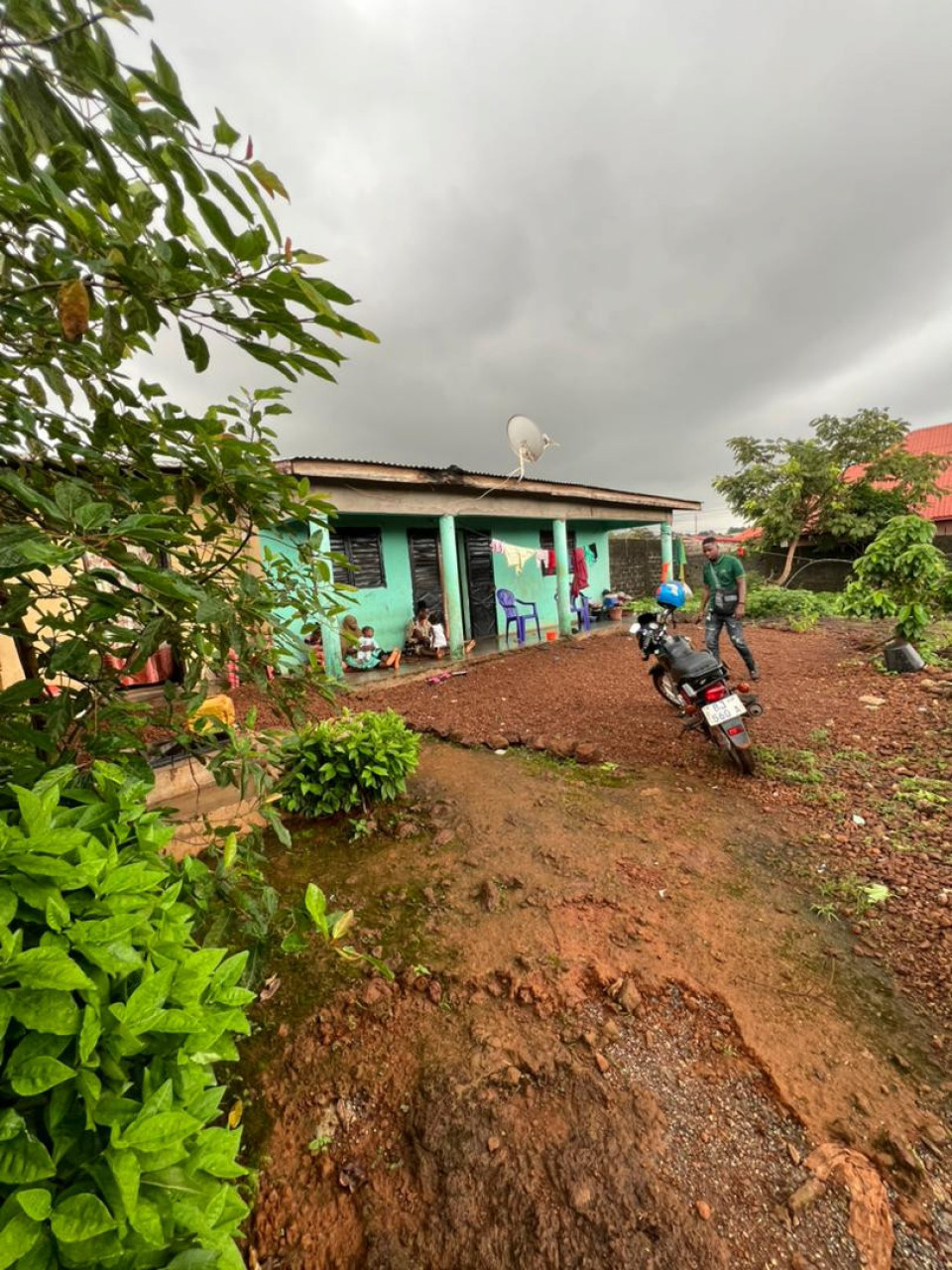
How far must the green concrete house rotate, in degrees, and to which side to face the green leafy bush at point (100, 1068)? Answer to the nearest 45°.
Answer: approximately 45° to its right

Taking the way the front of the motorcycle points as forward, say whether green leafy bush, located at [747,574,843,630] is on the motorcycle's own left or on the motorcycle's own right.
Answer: on the motorcycle's own right

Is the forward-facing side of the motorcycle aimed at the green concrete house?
yes

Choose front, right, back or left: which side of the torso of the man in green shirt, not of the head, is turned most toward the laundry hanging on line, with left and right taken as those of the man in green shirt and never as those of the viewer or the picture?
right

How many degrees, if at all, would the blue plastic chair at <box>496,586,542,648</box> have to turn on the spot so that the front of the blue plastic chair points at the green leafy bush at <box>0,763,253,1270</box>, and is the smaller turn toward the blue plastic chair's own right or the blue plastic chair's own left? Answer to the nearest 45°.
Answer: approximately 45° to the blue plastic chair's own right

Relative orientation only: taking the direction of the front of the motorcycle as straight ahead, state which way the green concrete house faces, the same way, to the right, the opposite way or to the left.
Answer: the opposite way

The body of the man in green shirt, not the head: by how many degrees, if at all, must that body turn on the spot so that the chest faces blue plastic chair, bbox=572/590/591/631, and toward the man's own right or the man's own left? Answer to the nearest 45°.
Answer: approximately 90° to the man's own right

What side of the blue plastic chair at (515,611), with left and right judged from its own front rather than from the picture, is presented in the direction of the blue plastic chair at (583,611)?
left

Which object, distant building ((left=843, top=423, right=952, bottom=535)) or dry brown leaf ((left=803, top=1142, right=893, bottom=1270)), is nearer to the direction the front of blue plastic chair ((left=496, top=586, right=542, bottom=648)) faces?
the dry brown leaf

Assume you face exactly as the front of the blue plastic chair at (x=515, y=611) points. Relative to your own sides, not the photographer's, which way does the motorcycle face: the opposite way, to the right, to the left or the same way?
the opposite way

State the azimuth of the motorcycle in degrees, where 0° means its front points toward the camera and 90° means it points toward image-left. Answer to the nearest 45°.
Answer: approximately 135°
